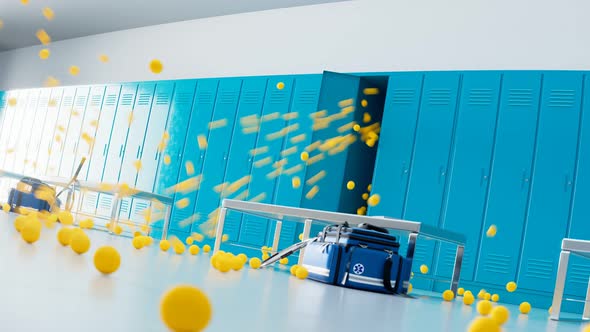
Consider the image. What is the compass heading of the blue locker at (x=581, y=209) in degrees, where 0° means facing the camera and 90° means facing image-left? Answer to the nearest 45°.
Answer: approximately 0°

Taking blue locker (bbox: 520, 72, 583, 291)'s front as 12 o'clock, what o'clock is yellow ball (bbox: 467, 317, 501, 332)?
The yellow ball is roughly at 12 o'clock from the blue locker.

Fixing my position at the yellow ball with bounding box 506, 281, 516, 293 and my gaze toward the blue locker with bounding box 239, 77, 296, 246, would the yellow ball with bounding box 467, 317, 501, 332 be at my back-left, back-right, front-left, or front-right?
back-left

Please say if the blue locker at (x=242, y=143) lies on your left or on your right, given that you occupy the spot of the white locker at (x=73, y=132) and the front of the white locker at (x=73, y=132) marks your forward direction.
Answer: on your left

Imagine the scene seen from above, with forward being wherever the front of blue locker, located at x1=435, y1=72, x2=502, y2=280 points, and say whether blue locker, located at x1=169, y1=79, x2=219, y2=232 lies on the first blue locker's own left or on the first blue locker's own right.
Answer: on the first blue locker's own right

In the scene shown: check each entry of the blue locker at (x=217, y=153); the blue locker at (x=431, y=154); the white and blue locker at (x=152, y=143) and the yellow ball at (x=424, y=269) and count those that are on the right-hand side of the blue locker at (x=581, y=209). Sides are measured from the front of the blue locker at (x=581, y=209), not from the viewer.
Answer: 4

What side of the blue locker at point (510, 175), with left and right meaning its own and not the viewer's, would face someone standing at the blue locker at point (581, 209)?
left

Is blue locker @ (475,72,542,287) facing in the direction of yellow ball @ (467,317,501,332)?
yes

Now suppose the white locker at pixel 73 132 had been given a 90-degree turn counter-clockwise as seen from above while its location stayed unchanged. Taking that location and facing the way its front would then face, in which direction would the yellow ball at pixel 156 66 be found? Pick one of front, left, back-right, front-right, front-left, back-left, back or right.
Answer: front

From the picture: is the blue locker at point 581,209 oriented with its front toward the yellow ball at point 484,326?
yes
